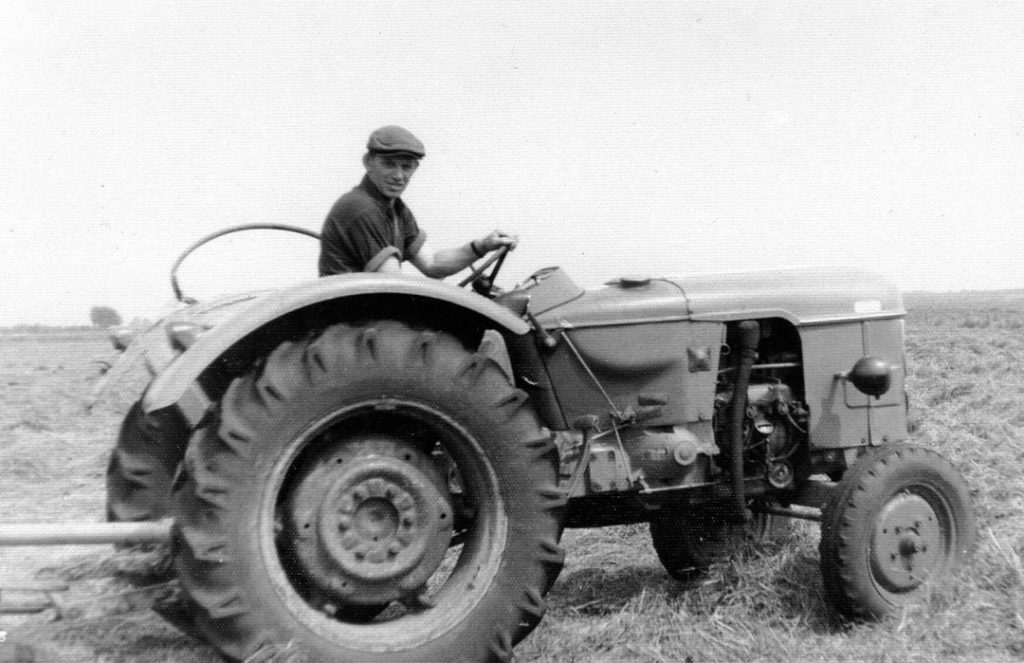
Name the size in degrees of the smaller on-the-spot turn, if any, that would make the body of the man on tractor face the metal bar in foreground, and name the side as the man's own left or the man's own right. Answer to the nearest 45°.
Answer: approximately 90° to the man's own right

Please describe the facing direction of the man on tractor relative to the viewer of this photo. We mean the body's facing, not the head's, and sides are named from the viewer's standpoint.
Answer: facing the viewer and to the right of the viewer
